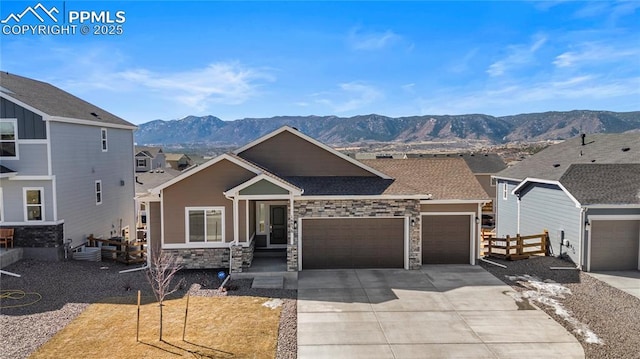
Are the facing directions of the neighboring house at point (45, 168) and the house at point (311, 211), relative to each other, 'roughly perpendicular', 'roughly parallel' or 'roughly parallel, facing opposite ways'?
roughly parallel

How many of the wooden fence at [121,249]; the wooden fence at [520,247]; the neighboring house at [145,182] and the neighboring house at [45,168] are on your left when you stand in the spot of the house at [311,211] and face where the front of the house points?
1

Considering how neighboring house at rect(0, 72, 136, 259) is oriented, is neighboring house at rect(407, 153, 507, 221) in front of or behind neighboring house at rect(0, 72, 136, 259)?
behind

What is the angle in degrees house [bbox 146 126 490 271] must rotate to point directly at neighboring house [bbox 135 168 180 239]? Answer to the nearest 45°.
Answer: approximately 135° to its right

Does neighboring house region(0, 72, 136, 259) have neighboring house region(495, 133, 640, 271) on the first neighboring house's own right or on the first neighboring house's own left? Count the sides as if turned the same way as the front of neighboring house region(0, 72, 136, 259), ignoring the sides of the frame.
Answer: on the first neighboring house's own left

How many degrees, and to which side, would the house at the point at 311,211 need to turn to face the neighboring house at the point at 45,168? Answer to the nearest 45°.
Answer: approximately 90° to its right

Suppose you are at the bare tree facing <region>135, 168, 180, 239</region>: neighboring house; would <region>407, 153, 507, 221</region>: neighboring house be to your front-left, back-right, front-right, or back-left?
front-right

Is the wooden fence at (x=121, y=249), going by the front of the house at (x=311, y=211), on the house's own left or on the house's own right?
on the house's own right

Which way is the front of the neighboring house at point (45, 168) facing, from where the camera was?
facing the viewer and to the left of the viewer

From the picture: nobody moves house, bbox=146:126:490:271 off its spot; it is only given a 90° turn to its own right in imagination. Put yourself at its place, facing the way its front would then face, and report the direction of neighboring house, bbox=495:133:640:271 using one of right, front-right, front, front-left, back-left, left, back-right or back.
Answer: back

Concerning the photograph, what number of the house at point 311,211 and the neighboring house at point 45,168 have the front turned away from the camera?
0

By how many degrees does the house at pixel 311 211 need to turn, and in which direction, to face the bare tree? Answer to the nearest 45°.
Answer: approximately 45° to its right

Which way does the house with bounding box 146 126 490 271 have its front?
toward the camera

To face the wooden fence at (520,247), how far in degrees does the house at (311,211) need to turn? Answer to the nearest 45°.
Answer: approximately 90° to its left
